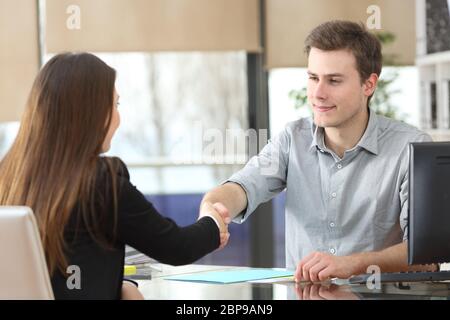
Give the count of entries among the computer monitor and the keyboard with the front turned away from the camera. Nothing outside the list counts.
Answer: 2

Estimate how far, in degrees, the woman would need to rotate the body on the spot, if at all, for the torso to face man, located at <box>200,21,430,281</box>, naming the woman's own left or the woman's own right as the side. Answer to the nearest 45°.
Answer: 0° — they already face them

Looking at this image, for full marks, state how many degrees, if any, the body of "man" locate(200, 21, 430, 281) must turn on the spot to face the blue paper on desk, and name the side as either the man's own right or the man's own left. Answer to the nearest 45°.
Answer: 0° — they already face it

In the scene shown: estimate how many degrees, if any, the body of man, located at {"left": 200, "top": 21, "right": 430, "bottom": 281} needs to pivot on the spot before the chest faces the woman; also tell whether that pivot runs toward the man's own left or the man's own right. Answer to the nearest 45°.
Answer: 0° — they already face them

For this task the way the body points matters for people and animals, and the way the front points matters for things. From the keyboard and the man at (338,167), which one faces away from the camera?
the keyboard

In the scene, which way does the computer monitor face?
away from the camera

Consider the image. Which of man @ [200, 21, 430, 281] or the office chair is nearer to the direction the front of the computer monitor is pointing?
the man

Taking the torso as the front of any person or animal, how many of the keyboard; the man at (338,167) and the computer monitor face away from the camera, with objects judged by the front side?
2

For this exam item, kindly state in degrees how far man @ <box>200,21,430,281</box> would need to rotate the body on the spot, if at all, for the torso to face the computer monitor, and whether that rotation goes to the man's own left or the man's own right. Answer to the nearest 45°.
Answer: approximately 45° to the man's own left

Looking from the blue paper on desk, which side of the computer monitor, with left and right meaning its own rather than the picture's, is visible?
left

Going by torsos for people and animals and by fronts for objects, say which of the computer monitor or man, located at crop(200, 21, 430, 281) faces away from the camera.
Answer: the computer monitor

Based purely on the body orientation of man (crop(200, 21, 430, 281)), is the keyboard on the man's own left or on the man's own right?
on the man's own left

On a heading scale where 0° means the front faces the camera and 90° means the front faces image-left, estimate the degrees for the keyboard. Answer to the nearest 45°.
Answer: approximately 180°
